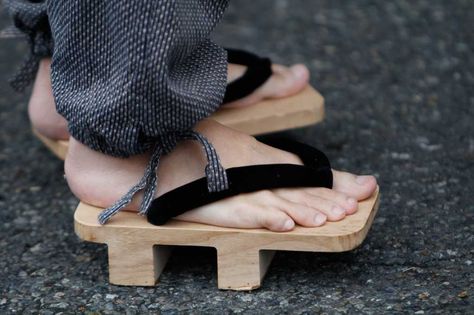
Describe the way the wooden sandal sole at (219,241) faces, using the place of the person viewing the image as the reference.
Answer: facing to the right of the viewer
